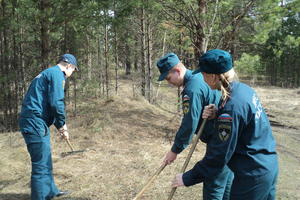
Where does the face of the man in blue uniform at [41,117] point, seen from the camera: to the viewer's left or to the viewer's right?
to the viewer's right

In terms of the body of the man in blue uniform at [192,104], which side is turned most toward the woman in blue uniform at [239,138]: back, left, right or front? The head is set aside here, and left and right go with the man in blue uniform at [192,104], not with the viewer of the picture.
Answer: left

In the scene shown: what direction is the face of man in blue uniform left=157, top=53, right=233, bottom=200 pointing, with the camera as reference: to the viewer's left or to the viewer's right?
to the viewer's left

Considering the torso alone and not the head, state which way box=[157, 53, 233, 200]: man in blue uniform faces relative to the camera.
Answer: to the viewer's left
